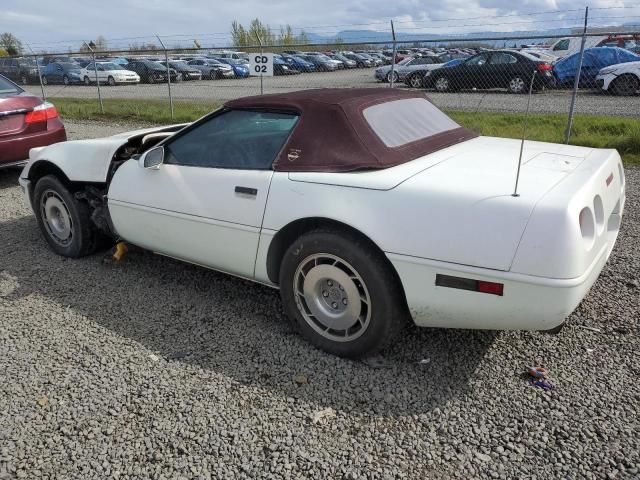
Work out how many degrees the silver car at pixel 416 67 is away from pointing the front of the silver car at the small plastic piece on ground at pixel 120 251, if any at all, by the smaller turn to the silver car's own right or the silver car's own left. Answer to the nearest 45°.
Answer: approximately 45° to the silver car's own left

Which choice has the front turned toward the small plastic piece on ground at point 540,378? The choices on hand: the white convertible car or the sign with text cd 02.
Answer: the sign with text cd 02

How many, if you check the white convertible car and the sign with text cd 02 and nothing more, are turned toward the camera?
1

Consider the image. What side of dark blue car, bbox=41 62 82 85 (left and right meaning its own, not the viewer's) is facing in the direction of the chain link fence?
front

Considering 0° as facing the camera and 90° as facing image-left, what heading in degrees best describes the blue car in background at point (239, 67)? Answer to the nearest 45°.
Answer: approximately 315°

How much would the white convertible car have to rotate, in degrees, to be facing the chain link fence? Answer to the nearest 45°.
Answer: approximately 45° to its right

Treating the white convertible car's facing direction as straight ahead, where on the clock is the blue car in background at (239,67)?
The blue car in background is roughly at 1 o'clock from the white convertible car.

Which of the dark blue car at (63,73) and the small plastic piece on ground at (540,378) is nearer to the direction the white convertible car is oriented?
the dark blue car

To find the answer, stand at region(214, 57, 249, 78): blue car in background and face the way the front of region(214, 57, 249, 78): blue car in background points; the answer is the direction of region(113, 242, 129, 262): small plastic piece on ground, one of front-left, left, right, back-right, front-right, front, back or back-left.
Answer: front-right

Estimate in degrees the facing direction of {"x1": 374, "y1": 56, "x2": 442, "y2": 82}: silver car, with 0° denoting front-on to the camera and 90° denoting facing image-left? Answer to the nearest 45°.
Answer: approximately 45°

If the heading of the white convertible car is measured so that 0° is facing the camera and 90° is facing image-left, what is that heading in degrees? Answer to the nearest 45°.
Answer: approximately 135°
